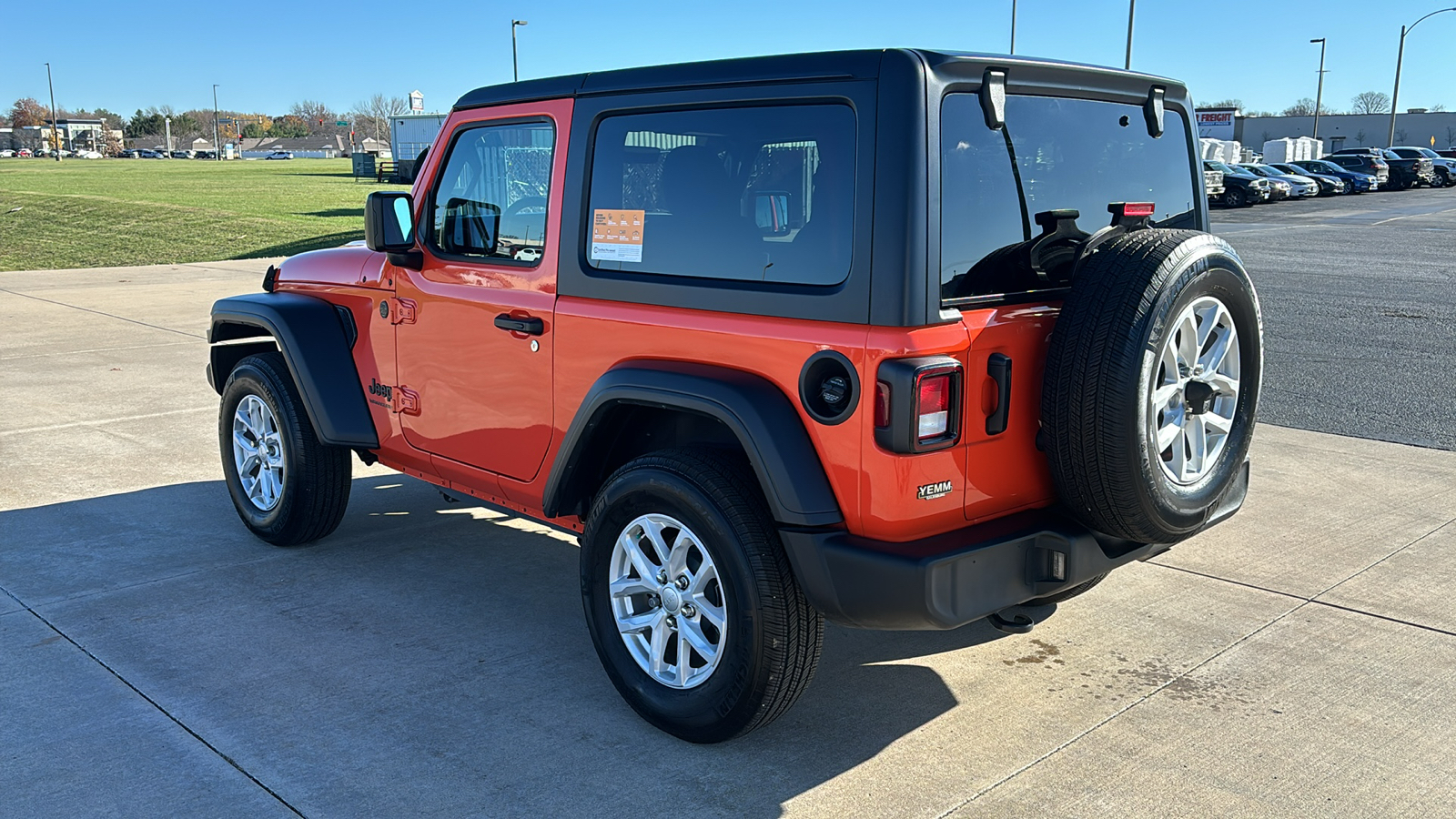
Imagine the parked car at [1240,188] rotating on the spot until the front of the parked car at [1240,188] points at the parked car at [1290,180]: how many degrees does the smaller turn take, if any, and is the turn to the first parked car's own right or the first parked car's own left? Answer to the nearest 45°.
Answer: approximately 135° to the first parked car's own left

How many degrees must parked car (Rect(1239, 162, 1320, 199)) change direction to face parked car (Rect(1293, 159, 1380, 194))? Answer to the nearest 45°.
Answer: approximately 135° to its left

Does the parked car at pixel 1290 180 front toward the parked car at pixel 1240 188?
no

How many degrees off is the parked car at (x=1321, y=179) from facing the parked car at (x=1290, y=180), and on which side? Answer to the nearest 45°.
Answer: approximately 45° to its right

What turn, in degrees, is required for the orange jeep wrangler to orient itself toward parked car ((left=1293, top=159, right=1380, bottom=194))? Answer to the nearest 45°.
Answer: approximately 90° to its right

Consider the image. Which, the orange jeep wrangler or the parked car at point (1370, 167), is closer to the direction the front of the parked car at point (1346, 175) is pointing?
the orange jeep wrangler

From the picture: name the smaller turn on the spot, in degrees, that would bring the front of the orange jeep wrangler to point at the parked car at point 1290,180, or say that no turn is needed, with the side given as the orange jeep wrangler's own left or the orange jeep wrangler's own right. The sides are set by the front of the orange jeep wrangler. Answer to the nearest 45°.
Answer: approximately 90° to the orange jeep wrangler's own right

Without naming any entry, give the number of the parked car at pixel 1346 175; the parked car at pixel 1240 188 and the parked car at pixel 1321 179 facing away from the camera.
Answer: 0

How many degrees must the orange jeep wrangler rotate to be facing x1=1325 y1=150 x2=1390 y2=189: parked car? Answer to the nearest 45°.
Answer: approximately 90° to its right

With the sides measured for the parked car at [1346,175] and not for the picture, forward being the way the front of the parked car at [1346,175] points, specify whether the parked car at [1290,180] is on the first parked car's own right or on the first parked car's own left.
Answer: on the first parked car's own right

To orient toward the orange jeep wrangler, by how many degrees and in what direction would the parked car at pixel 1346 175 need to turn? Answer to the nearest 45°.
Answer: approximately 45° to its right

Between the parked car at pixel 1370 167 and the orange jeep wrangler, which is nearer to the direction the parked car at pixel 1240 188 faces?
the orange jeep wrangler

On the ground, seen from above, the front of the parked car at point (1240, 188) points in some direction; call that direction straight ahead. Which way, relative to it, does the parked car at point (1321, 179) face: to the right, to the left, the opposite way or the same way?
the same way

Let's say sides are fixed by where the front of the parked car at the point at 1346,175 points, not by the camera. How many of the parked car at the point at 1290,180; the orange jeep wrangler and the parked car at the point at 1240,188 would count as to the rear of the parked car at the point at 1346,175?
0

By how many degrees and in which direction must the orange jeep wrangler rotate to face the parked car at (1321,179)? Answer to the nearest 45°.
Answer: approximately 90° to its right

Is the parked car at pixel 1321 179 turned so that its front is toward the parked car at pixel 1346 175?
no

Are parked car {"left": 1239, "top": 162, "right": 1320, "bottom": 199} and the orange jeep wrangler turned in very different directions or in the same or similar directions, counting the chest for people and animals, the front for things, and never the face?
very different directions
